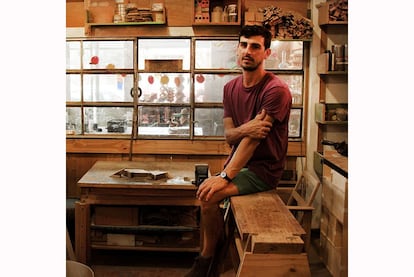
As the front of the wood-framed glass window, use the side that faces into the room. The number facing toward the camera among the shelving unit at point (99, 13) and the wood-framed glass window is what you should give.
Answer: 2

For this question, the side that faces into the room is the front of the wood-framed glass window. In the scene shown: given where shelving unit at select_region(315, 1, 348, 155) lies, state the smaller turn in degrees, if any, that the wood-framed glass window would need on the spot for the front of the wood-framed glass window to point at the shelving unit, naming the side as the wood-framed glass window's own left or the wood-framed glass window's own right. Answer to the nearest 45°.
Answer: approximately 90° to the wood-framed glass window's own left

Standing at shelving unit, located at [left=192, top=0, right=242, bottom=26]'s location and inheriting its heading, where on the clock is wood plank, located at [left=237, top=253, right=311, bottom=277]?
The wood plank is roughly at 12 o'clock from the shelving unit.

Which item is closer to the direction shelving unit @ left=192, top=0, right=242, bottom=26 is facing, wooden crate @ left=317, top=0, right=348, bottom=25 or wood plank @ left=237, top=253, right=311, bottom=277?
the wood plank

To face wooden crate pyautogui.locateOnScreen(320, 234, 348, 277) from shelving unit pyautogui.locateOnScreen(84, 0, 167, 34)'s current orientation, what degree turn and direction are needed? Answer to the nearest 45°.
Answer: approximately 45° to its left

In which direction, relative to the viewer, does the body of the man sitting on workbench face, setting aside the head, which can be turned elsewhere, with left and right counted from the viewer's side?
facing the viewer and to the left of the viewer

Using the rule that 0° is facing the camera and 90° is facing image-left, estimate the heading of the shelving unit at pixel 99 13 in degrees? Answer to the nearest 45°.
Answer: approximately 0°

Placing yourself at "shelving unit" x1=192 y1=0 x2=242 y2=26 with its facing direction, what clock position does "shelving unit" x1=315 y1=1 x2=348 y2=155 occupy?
"shelving unit" x1=315 y1=1 x2=348 y2=155 is roughly at 9 o'clock from "shelving unit" x1=192 y1=0 x2=242 y2=26.
